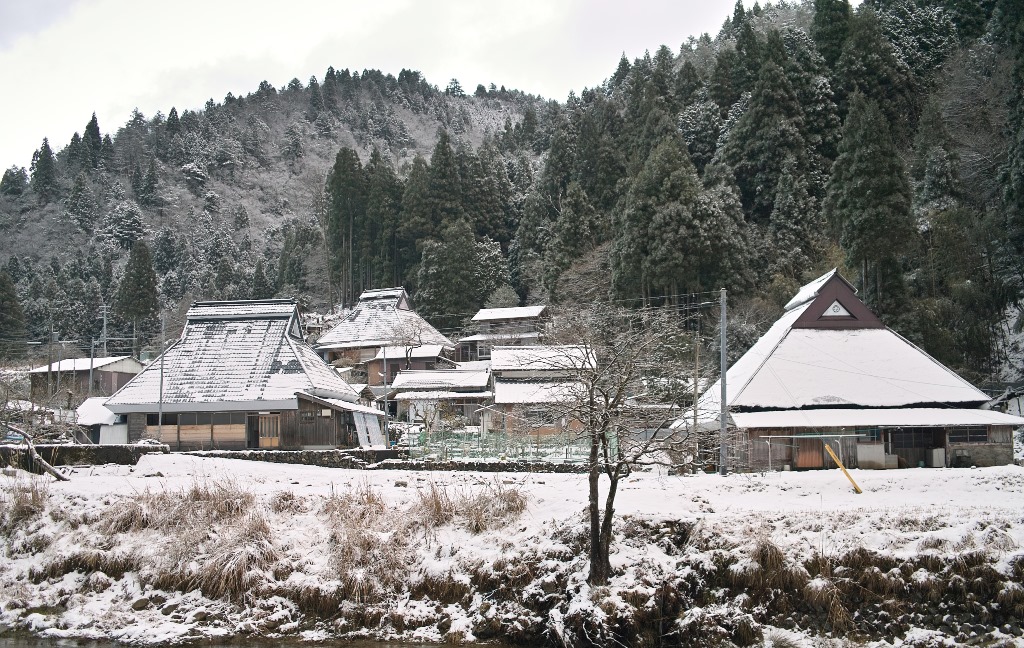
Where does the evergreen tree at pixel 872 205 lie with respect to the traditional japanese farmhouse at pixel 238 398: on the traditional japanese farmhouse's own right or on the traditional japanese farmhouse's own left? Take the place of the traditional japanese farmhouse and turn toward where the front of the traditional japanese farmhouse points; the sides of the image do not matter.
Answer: on the traditional japanese farmhouse's own left

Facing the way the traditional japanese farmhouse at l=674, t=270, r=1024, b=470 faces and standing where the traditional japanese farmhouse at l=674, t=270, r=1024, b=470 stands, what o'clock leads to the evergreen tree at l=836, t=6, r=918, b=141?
The evergreen tree is roughly at 6 o'clock from the traditional japanese farmhouse.

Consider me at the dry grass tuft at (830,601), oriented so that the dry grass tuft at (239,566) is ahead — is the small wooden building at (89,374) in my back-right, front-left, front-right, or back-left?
front-right

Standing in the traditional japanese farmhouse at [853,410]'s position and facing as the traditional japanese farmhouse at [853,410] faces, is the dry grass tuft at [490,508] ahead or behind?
ahead

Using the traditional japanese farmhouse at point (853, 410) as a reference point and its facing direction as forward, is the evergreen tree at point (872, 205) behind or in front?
behind

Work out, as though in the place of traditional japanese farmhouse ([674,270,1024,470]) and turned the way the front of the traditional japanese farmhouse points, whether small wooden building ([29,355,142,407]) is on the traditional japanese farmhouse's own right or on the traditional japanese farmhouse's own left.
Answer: on the traditional japanese farmhouse's own right

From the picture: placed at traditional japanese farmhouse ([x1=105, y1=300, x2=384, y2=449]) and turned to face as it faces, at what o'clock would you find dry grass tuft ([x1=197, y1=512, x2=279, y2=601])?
The dry grass tuft is roughly at 12 o'clock from the traditional japanese farmhouse.

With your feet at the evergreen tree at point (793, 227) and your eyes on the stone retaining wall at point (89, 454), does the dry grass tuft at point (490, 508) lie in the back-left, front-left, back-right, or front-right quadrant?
front-left

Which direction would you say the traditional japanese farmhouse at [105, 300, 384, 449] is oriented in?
toward the camera

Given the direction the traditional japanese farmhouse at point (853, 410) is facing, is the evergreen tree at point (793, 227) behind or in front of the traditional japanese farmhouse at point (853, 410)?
behind

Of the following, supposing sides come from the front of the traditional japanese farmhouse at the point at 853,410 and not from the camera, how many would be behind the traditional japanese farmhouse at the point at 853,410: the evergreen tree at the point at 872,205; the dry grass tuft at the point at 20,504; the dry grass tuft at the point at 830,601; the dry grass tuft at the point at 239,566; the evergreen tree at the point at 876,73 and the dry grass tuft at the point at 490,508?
2

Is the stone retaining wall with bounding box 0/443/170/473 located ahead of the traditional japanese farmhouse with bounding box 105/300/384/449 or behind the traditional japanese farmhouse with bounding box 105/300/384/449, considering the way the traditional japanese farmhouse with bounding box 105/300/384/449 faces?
ahead

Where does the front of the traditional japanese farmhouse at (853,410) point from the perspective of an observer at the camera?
facing the viewer

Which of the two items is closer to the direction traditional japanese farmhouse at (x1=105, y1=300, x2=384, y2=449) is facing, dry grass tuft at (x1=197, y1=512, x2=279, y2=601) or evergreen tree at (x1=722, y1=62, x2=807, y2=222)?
the dry grass tuft

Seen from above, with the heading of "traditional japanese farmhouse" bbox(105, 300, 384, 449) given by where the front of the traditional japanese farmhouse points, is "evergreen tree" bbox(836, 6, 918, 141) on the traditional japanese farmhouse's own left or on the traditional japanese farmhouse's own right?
on the traditional japanese farmhouse's own left

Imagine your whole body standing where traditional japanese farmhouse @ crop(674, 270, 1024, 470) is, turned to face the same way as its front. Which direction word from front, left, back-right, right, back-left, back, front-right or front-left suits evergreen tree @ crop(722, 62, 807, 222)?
back

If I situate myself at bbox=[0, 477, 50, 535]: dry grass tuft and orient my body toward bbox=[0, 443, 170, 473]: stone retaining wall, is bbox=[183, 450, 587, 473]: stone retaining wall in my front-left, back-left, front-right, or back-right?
front-right

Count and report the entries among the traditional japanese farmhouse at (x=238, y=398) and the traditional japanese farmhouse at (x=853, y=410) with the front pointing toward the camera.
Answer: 2
